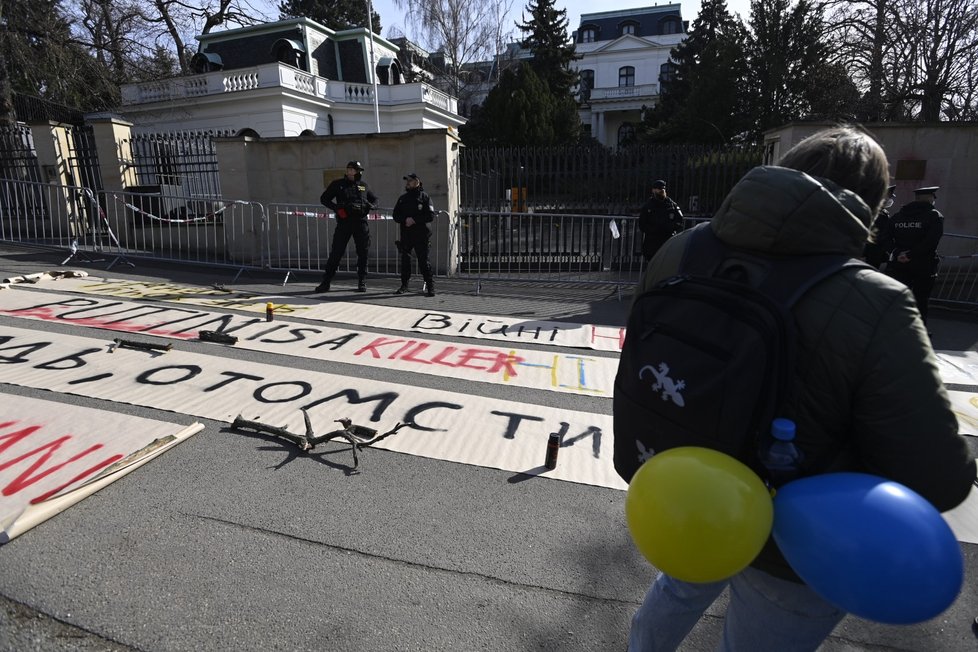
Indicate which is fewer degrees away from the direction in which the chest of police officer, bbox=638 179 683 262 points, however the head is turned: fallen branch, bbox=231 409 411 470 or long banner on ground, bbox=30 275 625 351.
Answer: the fallen branch

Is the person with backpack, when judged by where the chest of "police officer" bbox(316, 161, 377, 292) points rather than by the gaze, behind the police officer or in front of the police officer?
in front

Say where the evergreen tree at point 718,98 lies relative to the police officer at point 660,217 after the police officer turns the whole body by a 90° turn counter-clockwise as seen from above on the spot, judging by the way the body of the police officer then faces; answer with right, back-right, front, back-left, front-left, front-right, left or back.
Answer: left

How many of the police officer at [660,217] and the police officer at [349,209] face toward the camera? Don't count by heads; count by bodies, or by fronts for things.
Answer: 2

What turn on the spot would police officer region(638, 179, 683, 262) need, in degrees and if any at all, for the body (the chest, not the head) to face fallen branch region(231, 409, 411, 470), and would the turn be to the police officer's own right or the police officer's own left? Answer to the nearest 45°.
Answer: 0° — they already face it

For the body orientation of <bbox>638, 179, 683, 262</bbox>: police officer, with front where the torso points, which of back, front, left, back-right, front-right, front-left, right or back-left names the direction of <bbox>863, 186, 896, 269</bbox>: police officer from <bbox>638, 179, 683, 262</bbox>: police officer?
left

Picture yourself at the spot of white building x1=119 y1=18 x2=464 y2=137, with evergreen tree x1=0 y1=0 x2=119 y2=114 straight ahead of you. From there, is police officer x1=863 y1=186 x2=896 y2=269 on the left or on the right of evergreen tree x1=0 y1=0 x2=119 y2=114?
left

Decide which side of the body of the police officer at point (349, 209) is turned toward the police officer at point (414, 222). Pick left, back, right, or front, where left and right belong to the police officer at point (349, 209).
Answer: left

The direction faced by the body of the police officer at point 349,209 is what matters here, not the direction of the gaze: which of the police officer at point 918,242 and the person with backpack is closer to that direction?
the person with backpack

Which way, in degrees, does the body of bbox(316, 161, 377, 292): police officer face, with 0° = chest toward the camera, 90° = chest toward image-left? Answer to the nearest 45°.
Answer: approximately 0°

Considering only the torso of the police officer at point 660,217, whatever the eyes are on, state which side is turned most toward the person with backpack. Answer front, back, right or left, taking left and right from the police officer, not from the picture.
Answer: front

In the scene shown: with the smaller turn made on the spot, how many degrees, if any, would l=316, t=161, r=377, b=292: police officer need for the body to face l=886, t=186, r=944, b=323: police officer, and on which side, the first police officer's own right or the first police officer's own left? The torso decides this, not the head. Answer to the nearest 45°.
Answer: approximately 45° to the first police officer's own left
